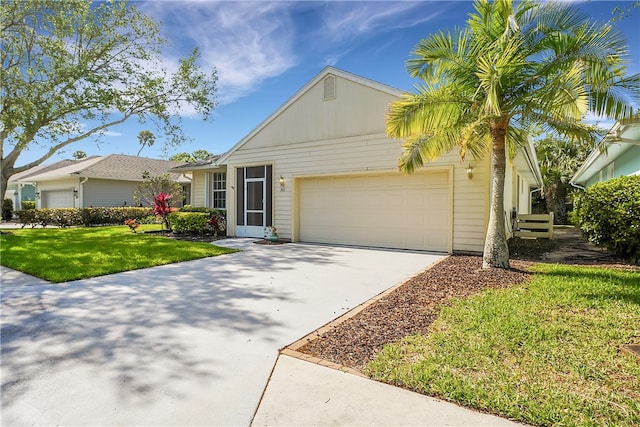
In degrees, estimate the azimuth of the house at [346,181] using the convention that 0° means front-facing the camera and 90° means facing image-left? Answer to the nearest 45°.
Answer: approximately 45°

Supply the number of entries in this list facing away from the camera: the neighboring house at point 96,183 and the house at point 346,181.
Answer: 0

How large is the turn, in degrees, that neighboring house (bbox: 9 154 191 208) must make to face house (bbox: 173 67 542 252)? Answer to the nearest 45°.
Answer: approximately 45° to its left

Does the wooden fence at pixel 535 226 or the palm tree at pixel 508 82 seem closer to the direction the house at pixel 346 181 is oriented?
the palm tree

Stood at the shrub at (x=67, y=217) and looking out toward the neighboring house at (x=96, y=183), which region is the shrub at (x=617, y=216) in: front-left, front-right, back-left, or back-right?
back-right

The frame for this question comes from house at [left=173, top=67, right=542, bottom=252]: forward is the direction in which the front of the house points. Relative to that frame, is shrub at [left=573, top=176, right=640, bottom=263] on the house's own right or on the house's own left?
on the house's own left

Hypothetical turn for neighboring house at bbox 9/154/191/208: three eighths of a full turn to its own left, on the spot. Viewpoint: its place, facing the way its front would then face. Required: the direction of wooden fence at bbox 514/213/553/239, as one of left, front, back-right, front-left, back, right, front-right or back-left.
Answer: front-right

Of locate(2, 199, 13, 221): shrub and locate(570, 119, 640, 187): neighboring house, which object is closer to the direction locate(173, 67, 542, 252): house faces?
the shrub

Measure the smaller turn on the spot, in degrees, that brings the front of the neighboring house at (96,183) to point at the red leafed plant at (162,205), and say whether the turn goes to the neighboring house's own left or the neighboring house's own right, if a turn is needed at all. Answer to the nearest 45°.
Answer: approximately 45° to the neighboring house's own left

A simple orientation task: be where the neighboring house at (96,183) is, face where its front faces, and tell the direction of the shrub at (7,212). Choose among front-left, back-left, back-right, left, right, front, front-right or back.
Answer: right

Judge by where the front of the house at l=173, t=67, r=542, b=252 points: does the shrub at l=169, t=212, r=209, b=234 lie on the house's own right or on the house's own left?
on the house's own right

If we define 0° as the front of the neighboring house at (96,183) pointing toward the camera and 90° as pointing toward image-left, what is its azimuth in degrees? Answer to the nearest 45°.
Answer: approximately 45°
